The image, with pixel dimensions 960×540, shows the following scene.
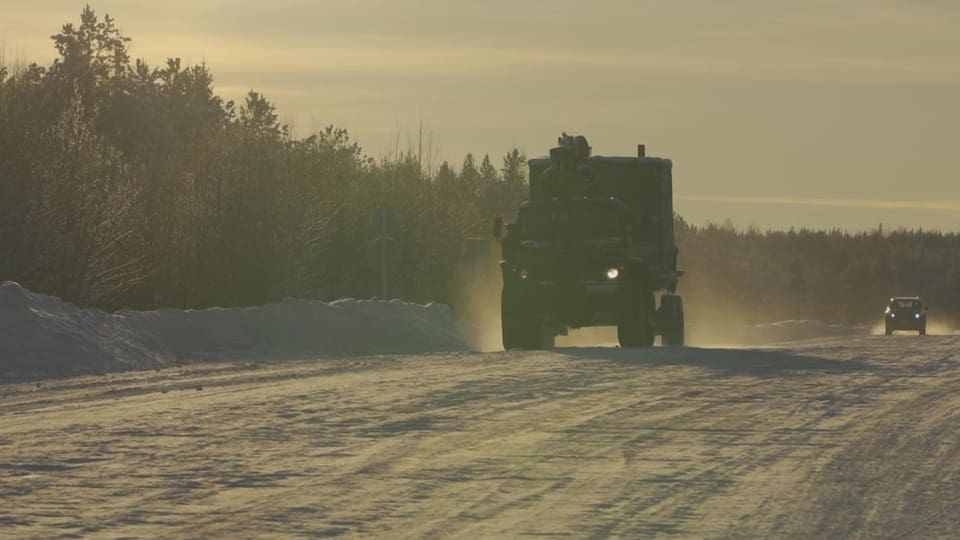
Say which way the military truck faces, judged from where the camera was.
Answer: facing the viewer

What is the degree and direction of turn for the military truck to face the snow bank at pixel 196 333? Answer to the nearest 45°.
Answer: approximately 90° to its right
